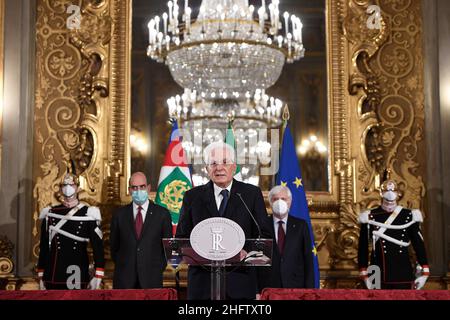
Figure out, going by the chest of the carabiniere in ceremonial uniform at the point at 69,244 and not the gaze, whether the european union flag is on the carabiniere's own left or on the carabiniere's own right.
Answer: on the carabiniere's own left

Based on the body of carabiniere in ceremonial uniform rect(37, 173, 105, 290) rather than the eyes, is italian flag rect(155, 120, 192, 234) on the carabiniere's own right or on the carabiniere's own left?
on the carabiniere's own left

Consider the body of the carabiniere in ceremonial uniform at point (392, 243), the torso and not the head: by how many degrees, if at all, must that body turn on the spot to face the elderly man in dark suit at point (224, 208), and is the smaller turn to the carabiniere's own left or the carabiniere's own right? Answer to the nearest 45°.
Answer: approximately 45° to the carabiniere's own right

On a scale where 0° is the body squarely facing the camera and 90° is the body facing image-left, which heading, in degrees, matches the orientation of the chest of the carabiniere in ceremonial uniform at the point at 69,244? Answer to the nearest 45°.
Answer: approximately 0°

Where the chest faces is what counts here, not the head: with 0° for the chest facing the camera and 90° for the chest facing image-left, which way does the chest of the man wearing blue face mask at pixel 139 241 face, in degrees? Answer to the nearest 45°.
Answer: approximately 0°
